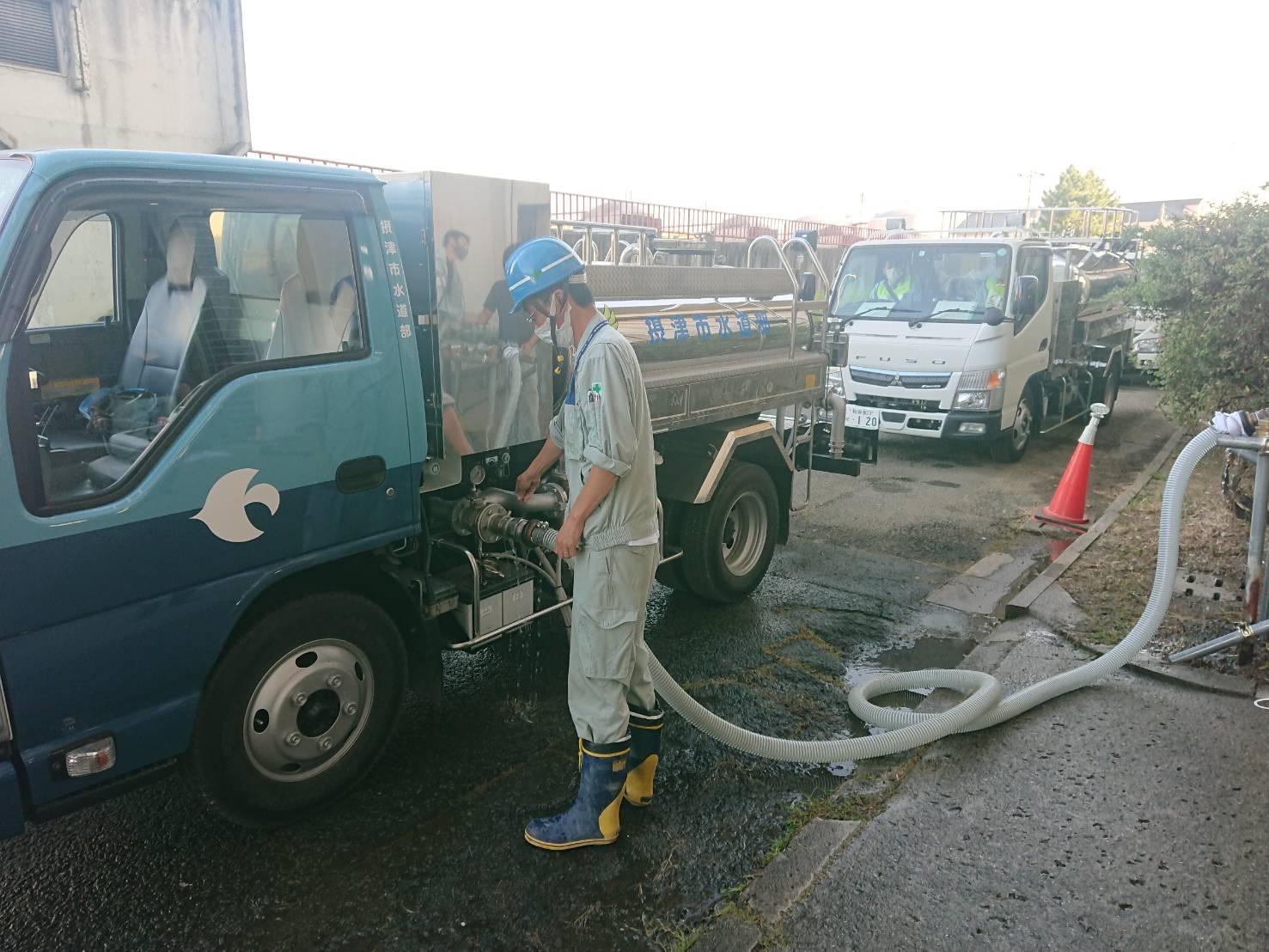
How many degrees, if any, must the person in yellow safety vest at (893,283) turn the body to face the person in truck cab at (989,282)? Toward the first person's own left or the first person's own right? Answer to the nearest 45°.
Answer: approximately 135° to the first person's own left

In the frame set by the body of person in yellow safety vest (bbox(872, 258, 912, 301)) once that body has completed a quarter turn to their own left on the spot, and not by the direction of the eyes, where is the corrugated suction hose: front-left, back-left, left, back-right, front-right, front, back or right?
front-right

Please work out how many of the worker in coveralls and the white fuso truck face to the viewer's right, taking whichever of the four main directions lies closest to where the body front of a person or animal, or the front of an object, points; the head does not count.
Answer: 0

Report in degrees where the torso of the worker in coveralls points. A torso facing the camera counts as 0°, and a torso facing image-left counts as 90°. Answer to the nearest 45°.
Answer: approximately 90°

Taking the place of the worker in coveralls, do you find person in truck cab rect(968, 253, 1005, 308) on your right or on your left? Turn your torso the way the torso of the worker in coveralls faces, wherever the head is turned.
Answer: on your right

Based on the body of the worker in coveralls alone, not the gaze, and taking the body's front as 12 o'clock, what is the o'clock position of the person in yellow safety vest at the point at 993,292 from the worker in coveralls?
The person in yellow safety vest is roughly at 4 o'clock from the worker in coveralls.

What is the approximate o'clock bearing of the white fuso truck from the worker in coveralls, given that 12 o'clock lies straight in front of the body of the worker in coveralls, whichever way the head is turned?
The white fuso truck is roughly at 4 o'clock from the worker in coveralls.

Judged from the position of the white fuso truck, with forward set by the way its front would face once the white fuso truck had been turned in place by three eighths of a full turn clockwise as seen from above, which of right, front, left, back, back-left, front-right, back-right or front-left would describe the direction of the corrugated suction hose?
back

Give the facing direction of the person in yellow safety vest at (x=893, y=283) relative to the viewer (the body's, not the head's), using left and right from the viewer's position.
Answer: facing the viewer and to the left of the viewer

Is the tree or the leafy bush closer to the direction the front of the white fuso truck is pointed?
the leafy bush

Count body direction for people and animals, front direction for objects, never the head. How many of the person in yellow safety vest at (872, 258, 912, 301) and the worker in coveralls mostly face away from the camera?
0

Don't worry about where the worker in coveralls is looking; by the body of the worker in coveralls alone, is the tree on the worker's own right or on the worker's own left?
on the worker's own right

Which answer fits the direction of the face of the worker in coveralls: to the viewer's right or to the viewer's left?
to the viewer's left
